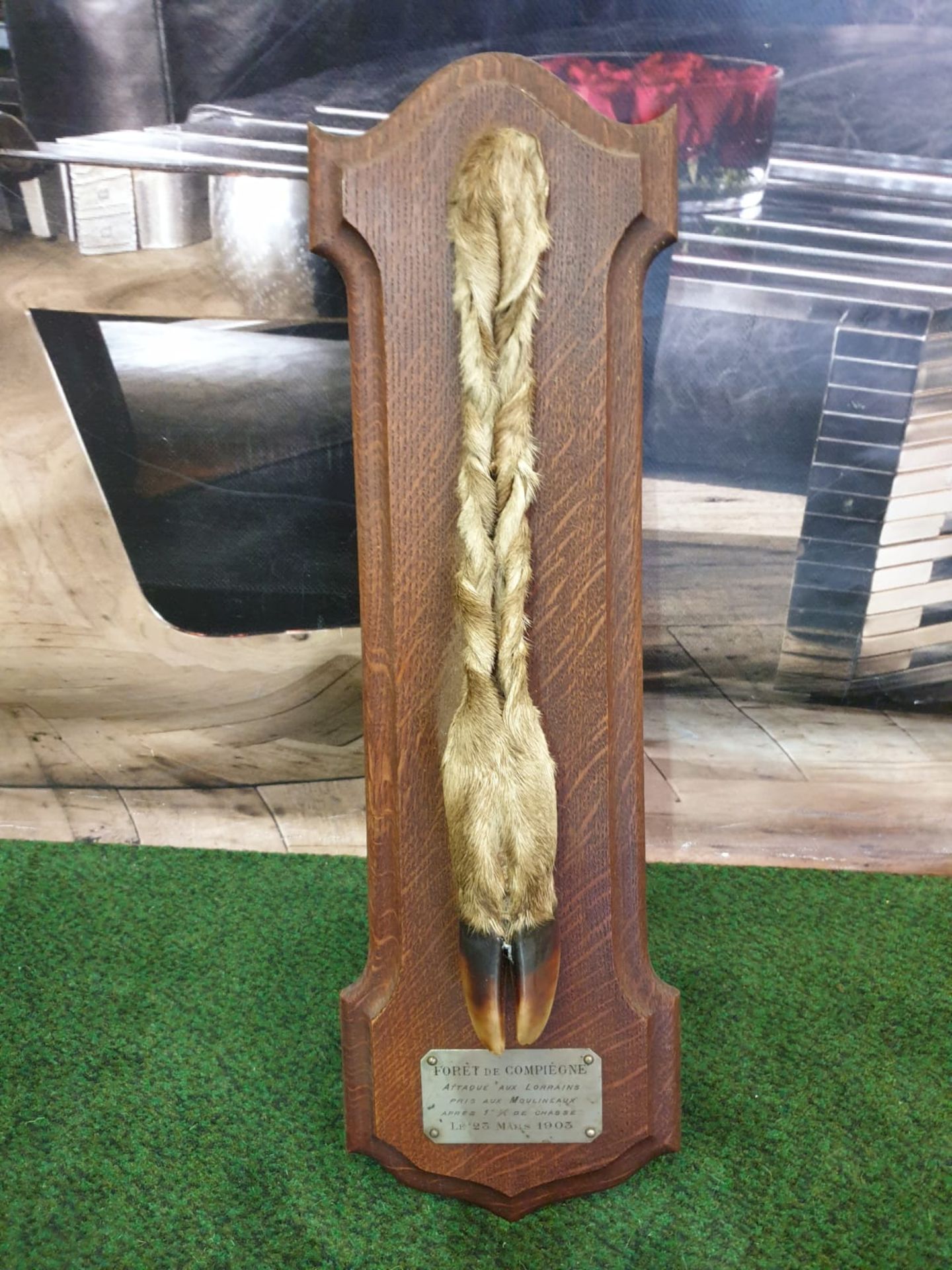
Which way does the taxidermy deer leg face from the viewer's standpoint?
toward the camera

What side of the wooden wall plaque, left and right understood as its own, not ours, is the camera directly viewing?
front
